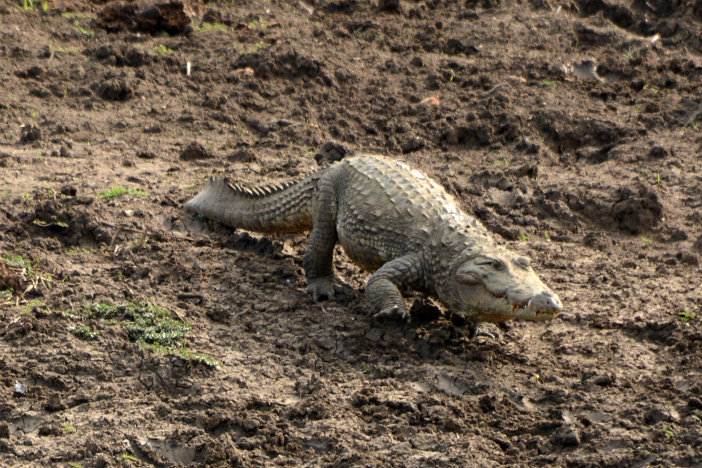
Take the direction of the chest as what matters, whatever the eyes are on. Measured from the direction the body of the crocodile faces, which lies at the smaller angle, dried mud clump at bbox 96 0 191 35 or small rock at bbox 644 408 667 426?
the small rock

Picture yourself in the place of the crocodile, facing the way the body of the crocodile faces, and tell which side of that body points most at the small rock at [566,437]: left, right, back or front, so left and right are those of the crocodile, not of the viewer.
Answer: front

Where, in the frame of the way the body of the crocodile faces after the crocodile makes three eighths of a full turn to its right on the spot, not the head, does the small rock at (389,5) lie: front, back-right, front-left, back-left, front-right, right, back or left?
right

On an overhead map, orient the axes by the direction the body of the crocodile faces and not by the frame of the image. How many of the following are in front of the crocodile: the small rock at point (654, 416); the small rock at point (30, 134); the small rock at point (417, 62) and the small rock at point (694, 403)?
2

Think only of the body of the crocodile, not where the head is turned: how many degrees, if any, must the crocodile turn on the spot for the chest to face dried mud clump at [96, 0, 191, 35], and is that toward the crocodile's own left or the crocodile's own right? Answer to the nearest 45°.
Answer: approximately 180°

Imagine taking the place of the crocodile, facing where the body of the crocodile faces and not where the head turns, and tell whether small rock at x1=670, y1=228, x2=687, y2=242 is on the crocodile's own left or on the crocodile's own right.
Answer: on the crocodile's own left

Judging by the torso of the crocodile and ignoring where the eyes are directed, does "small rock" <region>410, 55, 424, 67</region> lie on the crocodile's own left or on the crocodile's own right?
on the crocodile's own left

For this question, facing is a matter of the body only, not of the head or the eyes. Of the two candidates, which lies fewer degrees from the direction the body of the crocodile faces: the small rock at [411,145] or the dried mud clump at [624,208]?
the dried mud clump

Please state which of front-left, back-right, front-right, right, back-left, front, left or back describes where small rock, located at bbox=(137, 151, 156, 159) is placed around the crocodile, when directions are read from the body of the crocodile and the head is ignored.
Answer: back

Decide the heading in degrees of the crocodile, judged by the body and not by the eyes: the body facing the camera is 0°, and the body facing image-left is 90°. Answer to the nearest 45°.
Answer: approximately 315°

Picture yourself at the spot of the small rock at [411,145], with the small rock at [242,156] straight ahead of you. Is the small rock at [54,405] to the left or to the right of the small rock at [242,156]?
left

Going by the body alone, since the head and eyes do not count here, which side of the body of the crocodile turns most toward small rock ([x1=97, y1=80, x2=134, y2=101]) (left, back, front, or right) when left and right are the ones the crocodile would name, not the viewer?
back

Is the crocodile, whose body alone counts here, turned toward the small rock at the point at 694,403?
yes

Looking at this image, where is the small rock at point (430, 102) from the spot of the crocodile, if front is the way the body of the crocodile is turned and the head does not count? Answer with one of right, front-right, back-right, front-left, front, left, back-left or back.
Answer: back-left

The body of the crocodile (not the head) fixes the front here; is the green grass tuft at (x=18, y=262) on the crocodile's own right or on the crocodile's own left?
on the crocodile's own right

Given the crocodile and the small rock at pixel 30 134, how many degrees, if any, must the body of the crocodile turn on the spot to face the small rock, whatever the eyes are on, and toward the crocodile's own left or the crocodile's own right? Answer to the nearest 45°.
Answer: approximately 180°

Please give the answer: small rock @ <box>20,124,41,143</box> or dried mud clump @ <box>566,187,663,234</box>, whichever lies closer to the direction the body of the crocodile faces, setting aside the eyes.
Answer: the dried mud clump

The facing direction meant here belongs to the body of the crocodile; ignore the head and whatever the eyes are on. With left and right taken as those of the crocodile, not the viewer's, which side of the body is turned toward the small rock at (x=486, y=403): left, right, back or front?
front
